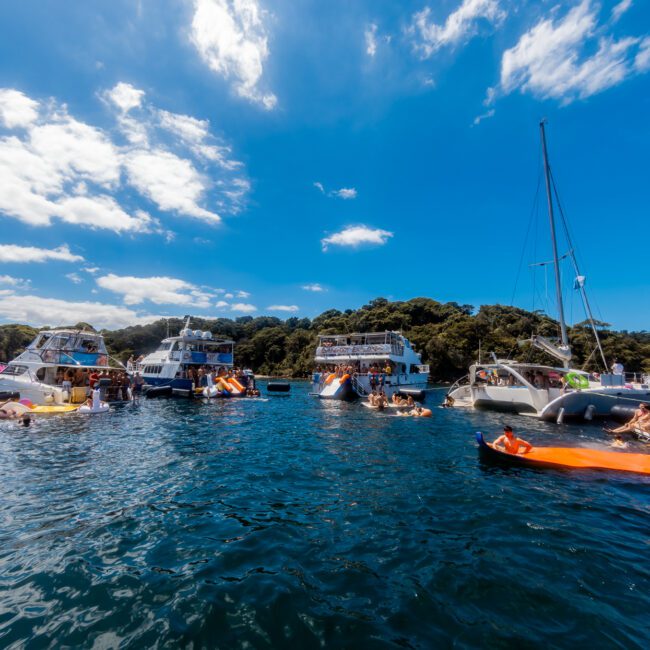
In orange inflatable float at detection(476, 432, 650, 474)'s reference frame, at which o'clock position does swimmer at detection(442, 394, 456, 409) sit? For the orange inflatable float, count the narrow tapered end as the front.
The swimmer is roughly at 2 o'clock from the orange inflatable float.

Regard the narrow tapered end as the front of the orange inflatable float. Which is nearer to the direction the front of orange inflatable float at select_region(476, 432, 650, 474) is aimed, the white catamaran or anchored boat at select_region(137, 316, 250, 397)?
the anchored boat

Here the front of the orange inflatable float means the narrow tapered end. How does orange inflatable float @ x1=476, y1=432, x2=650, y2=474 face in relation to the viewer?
to the viewer's left

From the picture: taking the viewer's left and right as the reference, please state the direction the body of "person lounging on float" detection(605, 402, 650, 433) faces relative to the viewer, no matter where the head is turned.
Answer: facing to the left of the viewer

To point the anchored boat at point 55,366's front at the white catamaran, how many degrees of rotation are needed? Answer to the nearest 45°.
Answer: approximately 180°
